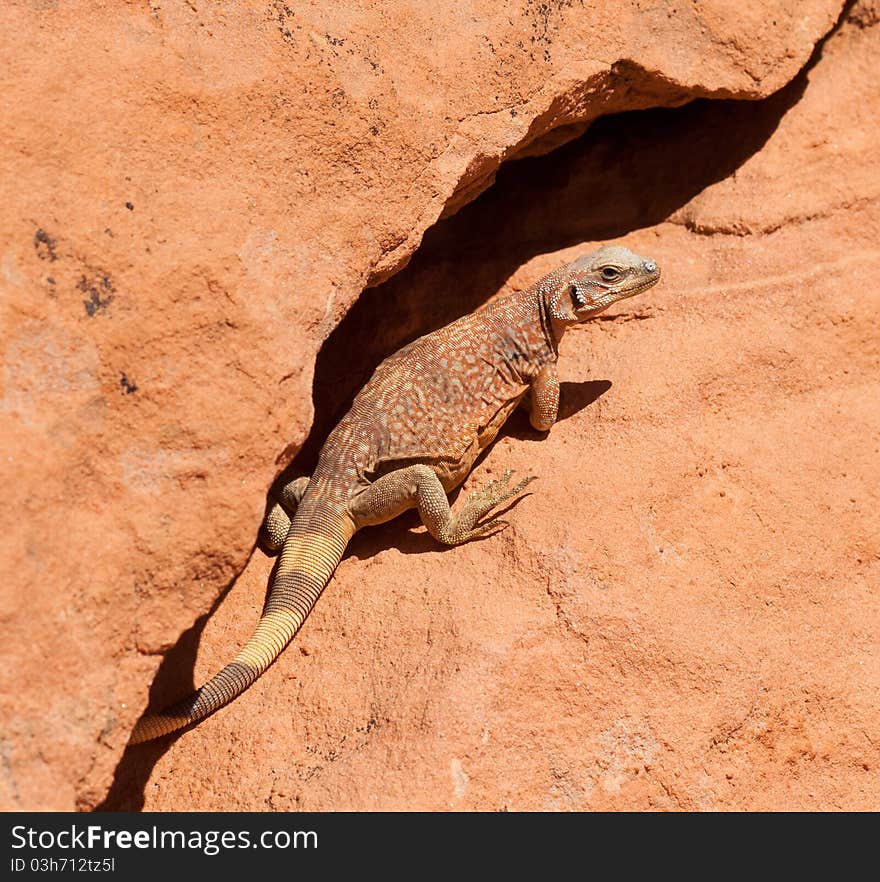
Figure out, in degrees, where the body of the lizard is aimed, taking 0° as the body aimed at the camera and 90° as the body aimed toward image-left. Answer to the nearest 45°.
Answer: approximately 225°
